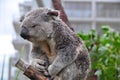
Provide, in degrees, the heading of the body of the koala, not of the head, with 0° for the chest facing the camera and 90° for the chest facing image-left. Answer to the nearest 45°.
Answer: approximately 45°
